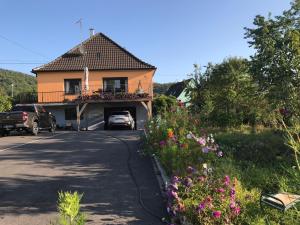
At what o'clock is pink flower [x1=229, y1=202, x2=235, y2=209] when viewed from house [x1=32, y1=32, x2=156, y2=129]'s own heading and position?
The pink flower is roughly at 12 o'clock from the house.

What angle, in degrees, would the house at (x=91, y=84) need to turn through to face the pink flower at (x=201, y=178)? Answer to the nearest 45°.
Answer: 0° — it already faces it

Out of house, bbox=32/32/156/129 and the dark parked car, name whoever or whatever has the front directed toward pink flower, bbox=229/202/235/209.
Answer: the house

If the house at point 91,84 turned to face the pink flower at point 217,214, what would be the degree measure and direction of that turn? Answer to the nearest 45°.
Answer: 0° — it already faces it

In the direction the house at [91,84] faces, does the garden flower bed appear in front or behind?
in front

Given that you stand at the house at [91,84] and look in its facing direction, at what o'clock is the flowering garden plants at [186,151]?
The flowering garden plants is roughly at 12 o'clock from the house.
